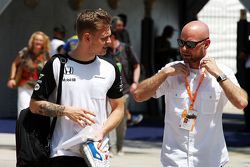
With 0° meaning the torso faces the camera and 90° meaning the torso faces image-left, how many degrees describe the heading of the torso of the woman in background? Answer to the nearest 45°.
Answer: approximately 0°

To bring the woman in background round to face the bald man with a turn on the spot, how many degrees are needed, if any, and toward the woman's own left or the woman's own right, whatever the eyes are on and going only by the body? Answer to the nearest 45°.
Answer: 0° — they already face them

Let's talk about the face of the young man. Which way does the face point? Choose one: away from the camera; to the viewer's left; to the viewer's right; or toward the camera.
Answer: to the viewer's right

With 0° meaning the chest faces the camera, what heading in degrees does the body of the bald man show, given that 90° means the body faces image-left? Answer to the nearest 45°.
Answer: approximately 0°

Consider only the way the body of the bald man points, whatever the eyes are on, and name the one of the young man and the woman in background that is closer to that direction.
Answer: the young man

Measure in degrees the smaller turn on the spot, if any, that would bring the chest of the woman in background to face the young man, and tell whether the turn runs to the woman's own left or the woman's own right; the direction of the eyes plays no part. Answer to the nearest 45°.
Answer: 0° — they already face them

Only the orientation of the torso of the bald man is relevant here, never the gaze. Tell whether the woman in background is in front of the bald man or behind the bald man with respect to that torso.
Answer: behind

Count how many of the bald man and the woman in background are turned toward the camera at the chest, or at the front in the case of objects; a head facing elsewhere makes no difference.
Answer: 2

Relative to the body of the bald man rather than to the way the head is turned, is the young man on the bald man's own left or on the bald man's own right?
on the bald man's own right
